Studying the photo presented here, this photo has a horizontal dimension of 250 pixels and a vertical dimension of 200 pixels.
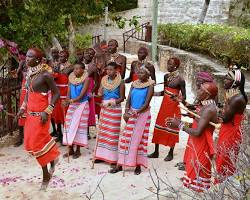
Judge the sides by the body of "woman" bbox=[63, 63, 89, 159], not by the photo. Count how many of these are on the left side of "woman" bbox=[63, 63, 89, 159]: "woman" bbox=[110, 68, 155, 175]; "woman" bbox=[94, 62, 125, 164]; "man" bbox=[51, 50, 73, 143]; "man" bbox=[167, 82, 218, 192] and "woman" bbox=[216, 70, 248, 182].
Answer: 4

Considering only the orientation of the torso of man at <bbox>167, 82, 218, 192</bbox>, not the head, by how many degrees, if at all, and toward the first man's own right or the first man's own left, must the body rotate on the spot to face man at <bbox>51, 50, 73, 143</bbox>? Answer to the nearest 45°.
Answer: approximately 45° to the first man's own right

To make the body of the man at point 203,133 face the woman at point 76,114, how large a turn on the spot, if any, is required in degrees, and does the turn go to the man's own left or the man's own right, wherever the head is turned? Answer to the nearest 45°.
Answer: approximately 45° to the man's own right

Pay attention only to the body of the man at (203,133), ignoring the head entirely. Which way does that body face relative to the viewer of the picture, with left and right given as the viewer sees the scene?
facing to the left of the viewer

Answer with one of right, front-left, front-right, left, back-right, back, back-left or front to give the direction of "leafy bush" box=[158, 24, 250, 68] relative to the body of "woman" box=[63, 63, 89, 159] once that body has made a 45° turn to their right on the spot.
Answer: back-right

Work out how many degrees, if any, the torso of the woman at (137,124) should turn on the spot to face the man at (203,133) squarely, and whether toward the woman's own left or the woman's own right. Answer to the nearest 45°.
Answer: approximately 90° to the woman's own left

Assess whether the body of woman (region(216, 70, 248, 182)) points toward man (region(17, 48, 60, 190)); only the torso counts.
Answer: yes

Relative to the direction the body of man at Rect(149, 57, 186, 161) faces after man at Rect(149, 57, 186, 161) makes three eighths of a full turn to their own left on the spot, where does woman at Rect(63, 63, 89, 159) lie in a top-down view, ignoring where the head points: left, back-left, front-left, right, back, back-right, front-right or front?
back

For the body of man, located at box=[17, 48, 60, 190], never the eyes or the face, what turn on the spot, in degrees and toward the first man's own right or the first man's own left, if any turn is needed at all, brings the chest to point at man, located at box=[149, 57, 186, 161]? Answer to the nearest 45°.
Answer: approximately 135° to the first man's own left

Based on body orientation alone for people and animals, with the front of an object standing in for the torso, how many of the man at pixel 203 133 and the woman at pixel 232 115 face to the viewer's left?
2

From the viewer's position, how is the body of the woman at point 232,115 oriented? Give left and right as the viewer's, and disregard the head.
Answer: facing to the left of the viewer

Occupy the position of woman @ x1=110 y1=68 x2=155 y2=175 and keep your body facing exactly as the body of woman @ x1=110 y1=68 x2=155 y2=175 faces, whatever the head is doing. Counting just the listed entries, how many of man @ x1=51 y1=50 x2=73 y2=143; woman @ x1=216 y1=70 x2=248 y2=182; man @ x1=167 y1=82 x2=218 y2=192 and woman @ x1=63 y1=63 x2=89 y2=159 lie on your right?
2

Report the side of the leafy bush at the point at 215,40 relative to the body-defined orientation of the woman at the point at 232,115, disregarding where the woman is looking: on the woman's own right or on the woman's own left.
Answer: on the woman's own right
